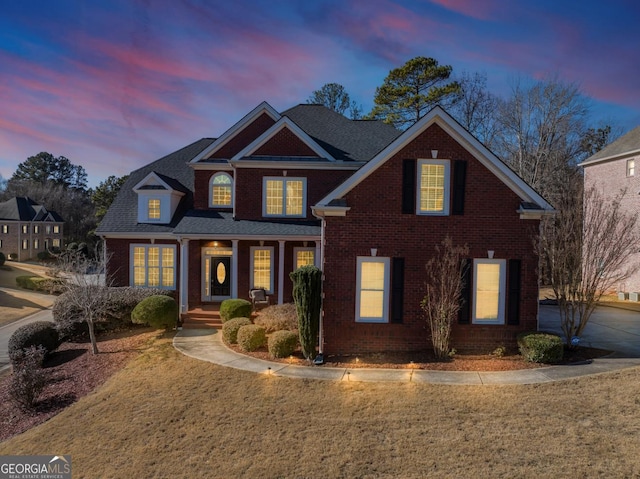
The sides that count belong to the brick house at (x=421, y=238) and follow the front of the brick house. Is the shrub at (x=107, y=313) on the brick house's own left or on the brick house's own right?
on the brick house's own right

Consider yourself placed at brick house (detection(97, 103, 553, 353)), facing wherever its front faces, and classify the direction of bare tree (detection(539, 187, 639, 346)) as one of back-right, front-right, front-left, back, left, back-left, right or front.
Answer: left

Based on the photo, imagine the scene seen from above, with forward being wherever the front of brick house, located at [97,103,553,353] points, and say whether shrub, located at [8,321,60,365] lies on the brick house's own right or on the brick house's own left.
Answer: on the brick house's own right

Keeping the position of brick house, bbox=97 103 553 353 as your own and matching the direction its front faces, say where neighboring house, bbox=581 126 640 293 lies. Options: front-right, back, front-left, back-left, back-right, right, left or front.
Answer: back-left

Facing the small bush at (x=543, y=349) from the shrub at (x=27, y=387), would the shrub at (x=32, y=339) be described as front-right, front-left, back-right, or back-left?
back-left

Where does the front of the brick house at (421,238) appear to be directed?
toward the camera

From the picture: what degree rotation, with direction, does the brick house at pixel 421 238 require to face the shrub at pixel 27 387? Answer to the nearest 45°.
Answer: approximately 90° to its right

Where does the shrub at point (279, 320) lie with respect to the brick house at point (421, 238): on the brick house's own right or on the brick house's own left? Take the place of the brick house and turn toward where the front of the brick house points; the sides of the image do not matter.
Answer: on the brick house's own right

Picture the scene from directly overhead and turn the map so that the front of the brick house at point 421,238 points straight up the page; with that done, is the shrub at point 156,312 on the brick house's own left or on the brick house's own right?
on the brick house's own right

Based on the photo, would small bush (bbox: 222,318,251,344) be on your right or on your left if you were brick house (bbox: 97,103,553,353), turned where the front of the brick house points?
on your right
